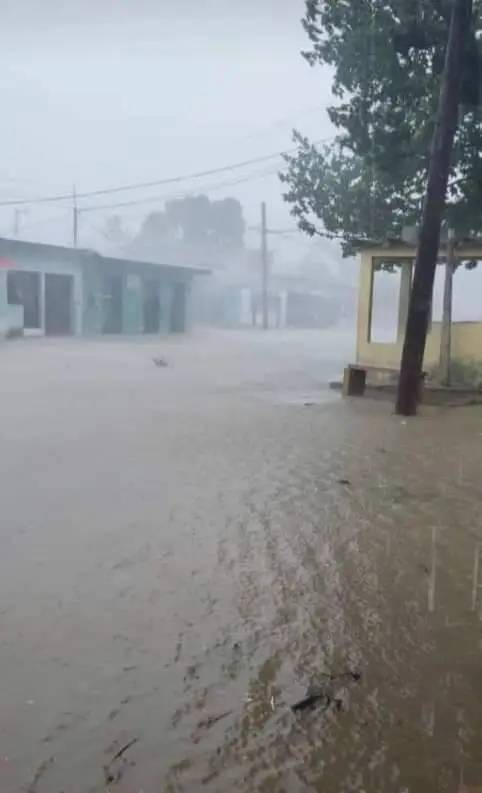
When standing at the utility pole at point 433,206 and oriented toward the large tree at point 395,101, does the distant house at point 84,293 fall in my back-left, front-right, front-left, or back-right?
front-left

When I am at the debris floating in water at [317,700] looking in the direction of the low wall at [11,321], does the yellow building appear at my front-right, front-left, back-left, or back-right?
front-right

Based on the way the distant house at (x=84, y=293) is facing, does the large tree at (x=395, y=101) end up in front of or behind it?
in front

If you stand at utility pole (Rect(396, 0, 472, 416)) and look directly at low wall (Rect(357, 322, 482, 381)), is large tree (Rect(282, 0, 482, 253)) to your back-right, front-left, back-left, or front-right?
front-left

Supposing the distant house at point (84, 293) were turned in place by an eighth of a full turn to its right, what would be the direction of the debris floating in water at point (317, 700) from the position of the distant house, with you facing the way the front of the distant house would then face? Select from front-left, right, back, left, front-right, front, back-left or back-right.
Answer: front

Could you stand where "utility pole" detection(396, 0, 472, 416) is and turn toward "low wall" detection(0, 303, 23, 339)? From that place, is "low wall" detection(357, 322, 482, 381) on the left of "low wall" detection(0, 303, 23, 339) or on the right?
right

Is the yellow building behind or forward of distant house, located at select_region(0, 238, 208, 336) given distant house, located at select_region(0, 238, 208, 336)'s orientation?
forward

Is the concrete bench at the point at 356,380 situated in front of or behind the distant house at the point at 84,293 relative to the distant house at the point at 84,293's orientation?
in front

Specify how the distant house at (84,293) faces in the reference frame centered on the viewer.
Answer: facing the viewer and to the right of the viewer

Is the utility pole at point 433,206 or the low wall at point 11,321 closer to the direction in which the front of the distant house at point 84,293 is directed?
the utility pole
